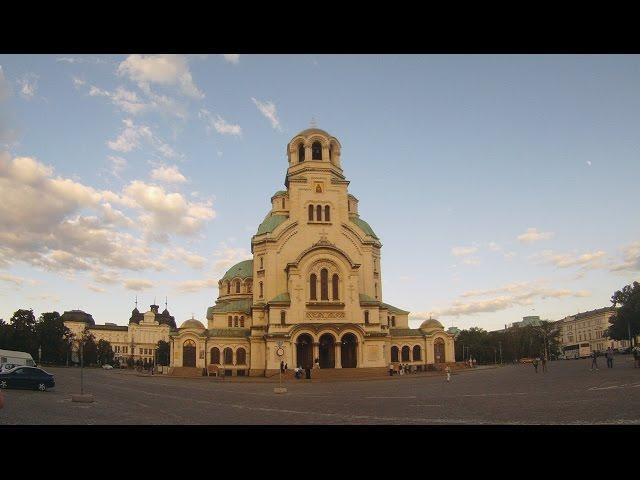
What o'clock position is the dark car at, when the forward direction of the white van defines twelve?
The dark car is roughly at 3 o'clock from the white van.

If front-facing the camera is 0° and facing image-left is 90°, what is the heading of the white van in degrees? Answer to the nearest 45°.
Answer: approximately 270°
